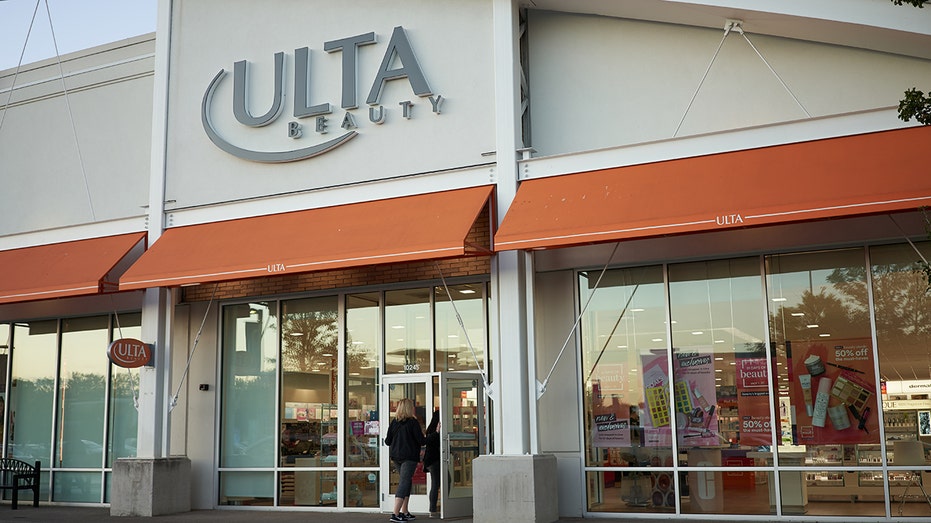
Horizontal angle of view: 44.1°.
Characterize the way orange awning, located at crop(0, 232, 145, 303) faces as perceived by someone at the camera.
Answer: facing the viewer and to the left of the viewer

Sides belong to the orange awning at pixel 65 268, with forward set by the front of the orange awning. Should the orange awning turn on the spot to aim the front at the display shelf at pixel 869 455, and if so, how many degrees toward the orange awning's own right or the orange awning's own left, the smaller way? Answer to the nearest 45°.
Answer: approximately 90° to the orange awning's own left

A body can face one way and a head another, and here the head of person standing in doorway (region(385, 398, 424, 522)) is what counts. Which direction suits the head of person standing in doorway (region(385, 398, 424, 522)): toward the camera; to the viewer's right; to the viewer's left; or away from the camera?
away from the camera

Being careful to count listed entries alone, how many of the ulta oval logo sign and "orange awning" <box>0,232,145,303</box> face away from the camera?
0

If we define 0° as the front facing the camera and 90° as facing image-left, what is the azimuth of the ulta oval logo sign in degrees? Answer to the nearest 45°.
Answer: approximately 315°

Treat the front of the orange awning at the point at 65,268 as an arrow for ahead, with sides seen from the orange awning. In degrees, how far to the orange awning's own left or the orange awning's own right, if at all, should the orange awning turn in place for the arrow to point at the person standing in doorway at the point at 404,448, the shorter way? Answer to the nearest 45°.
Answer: approximately 90° to the orange awning's own left

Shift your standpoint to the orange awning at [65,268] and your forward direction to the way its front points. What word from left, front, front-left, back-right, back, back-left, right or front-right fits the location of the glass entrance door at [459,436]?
left

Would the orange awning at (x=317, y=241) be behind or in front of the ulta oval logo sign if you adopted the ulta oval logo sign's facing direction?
in front

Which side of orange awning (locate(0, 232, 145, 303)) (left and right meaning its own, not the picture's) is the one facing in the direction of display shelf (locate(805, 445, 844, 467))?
left
